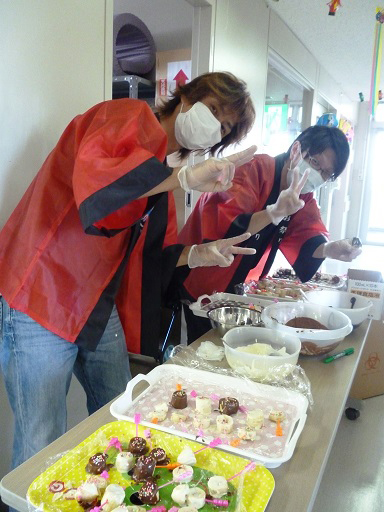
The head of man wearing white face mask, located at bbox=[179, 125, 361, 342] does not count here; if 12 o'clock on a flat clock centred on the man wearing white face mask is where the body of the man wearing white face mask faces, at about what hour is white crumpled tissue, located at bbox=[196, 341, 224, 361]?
The white crumpled tissue is roughly at 2 o'clock from the man wearing white face mask.

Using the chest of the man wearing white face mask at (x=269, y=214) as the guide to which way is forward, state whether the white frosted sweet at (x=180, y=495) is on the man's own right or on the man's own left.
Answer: on the man's own right

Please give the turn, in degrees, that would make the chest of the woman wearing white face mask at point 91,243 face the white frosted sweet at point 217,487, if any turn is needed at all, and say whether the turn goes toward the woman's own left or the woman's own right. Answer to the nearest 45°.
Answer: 0° — they already face it

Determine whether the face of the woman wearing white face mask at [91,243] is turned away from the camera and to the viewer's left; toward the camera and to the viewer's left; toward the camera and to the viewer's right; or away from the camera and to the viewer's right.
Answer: toward the camera and to the viewer's right

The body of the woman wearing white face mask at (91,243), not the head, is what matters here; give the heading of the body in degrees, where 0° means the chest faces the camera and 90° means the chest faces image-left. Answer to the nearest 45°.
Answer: approximately 315°

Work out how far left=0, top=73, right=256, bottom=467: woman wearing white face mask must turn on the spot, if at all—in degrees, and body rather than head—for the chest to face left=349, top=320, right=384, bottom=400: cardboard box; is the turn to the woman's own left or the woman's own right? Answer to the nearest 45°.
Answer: approximately 90° to the woman's own left

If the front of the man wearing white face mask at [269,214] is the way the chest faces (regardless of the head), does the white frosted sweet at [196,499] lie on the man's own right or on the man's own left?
on the man's own right
